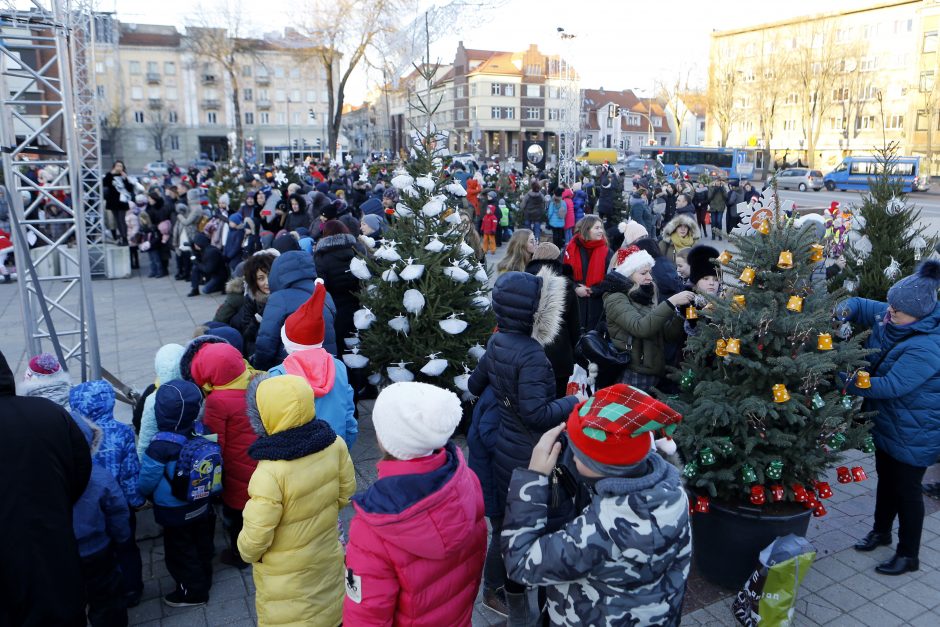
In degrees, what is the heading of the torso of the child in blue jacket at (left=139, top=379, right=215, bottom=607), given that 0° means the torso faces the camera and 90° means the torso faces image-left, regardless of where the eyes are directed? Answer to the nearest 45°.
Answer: approximately 135°

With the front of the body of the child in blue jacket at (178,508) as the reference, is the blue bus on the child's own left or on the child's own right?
on the child's own right

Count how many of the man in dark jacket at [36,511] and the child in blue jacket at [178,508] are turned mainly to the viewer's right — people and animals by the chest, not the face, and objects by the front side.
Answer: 0

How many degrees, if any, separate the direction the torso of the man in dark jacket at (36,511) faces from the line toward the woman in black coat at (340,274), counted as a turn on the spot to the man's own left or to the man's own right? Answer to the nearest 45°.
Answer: approximately 45° to the man's own right

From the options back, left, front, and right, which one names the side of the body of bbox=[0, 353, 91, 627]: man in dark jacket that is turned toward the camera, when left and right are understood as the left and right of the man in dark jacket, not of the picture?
back

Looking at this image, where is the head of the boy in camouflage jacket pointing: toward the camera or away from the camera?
away from the camera

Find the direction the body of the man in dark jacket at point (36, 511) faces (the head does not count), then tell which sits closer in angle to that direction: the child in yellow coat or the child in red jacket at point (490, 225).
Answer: the child in red jacket

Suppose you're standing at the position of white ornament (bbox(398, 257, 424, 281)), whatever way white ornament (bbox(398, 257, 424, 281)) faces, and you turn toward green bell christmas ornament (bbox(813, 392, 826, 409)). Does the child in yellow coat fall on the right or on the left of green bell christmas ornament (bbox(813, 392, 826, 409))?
right

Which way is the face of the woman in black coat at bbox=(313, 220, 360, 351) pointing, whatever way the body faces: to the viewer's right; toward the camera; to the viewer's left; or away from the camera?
away from the camera

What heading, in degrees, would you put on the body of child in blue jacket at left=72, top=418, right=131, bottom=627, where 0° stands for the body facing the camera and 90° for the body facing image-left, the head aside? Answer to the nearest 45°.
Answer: approximately 225°

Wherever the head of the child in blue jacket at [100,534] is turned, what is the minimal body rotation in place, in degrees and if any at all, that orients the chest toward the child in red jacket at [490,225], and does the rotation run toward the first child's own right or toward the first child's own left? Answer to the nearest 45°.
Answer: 0° — they already face them

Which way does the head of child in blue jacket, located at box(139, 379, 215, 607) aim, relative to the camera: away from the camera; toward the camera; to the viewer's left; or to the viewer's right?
away from the camera

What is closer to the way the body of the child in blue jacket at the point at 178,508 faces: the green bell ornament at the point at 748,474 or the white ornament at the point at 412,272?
the white ornament
